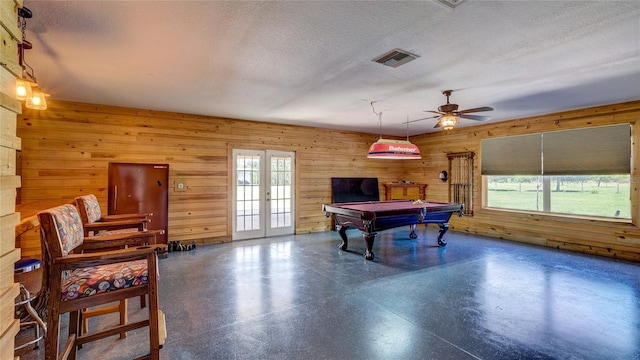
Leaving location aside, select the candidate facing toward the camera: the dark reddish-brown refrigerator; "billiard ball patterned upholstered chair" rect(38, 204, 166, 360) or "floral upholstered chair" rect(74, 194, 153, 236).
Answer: the dark reddish-brown refrigerator

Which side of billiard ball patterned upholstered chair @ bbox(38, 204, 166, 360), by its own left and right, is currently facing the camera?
right

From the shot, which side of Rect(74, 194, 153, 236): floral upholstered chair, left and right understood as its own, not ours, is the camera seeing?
right

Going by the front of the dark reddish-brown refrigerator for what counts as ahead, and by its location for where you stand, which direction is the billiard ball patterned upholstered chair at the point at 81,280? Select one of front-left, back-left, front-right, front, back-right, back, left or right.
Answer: front

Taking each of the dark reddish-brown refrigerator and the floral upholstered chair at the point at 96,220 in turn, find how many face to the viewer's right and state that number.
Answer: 1

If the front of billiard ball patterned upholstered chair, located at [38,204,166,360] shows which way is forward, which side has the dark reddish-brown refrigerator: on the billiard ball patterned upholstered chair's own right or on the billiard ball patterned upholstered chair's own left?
on the billiard ball patterned upholstered chair's own left

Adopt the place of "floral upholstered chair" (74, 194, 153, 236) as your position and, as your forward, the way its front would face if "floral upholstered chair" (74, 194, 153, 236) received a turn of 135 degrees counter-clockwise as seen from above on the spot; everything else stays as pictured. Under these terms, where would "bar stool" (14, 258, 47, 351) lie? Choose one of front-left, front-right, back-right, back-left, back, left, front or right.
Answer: left

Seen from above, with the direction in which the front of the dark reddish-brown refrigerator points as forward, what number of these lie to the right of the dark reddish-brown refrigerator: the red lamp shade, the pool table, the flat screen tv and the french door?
0

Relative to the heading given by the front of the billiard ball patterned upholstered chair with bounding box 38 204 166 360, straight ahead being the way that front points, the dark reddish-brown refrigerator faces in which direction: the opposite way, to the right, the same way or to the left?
to the right

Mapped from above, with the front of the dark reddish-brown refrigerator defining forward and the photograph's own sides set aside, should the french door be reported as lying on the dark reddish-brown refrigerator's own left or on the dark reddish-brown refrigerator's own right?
on the dark reddish-brown refrigerator's own left

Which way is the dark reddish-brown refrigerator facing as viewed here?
toward the camera

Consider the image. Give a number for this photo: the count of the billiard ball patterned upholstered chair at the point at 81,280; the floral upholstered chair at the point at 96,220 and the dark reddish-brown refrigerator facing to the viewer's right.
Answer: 2

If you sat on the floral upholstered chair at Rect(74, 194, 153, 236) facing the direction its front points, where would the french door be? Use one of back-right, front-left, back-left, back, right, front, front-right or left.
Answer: front-left

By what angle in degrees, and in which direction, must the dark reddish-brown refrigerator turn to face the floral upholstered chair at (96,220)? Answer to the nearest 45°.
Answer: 0° — it already faces it

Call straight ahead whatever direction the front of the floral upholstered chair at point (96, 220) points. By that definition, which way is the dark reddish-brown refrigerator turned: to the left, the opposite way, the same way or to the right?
to the right

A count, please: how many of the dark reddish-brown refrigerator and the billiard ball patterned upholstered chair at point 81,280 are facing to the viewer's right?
1

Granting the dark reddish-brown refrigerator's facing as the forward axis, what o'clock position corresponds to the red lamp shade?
The red lamp shade is roughly at 10 o'clock from the dark reddish-brown refrigerator.

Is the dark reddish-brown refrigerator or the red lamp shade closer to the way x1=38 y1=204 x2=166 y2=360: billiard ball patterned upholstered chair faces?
the red lamp shade

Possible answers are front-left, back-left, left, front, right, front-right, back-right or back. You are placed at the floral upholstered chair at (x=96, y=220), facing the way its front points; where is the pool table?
front

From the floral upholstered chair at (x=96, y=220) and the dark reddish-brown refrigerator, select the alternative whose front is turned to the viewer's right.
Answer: the floral upholstered chair
